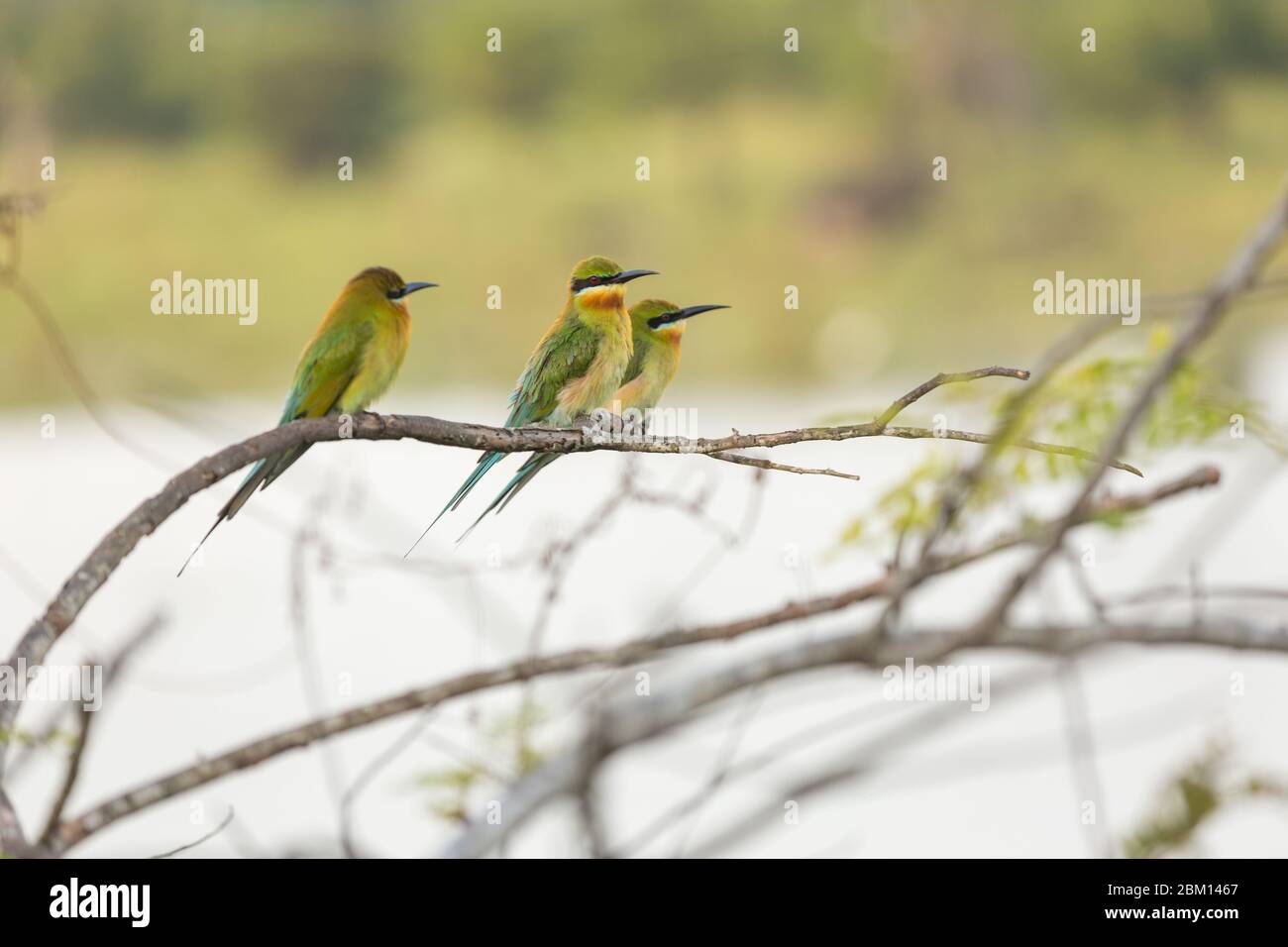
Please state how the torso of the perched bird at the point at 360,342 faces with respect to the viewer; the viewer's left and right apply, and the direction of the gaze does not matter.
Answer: facing to the right of the viewer

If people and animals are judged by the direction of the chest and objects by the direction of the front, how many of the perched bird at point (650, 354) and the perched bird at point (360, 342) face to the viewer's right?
2

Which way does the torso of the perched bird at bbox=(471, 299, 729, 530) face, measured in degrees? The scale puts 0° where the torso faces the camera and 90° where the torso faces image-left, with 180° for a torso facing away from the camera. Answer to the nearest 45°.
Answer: approximately 270°

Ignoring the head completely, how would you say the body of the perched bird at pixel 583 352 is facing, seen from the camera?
to the viewer's right
